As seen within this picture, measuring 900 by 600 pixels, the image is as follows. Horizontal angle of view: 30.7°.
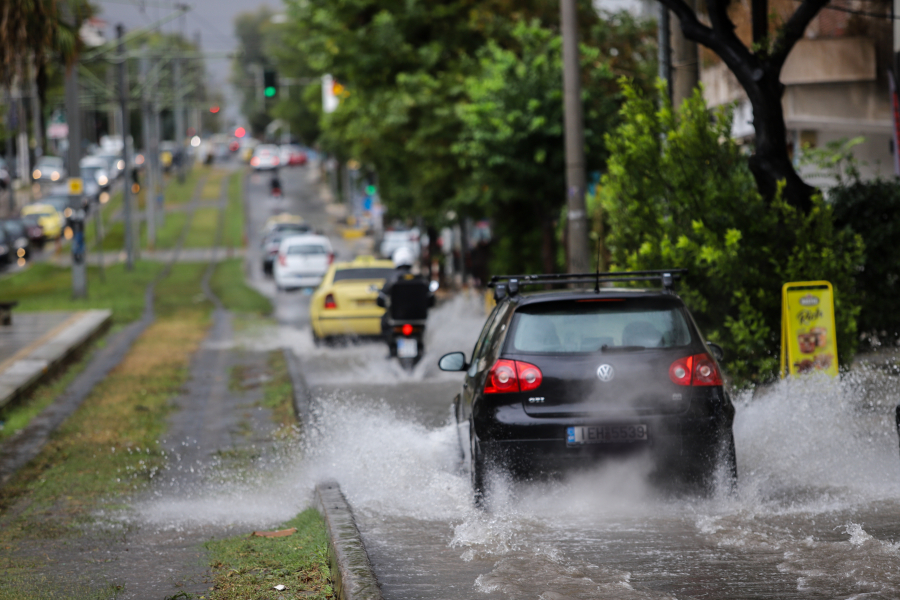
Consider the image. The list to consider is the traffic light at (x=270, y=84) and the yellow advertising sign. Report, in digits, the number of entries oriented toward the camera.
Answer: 2

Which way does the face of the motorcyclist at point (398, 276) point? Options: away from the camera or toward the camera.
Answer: away from the camera

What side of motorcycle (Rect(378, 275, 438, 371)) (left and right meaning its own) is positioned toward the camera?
back

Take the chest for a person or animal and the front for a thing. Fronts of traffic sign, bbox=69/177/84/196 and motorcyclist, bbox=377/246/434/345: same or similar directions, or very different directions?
very different directions

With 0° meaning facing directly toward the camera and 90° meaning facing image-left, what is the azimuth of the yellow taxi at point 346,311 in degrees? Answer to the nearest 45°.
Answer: approximately 180°

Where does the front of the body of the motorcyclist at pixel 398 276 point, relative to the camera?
away from the camera
